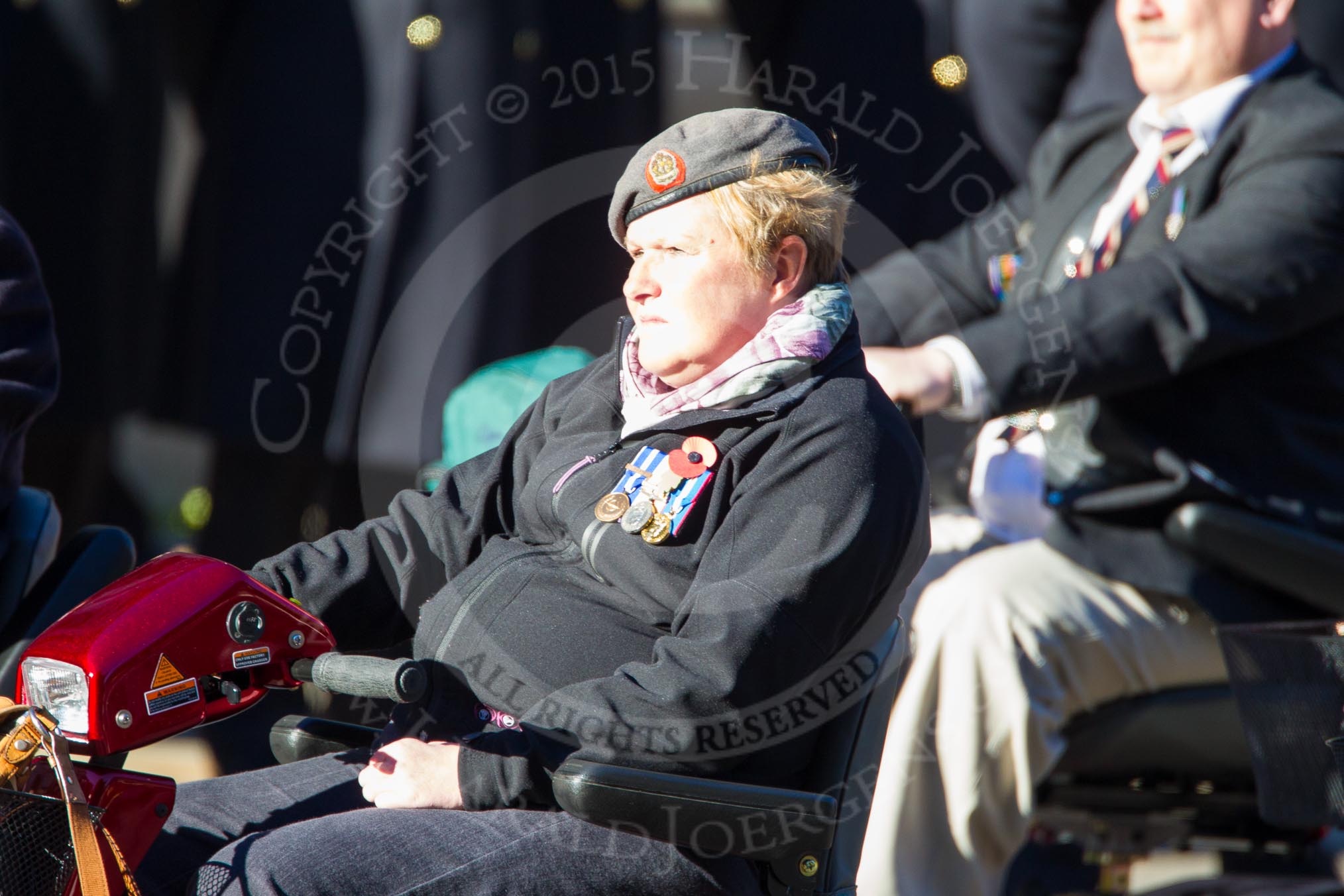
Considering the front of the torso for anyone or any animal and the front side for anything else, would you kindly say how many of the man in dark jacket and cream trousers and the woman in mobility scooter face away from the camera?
0

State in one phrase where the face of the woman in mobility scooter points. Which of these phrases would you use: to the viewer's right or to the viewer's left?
to the viewer's left

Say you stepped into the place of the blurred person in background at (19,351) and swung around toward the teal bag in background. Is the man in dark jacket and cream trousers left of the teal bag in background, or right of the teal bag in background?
right

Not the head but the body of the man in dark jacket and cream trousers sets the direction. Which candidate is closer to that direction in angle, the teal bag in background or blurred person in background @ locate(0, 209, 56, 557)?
the blurred person in background

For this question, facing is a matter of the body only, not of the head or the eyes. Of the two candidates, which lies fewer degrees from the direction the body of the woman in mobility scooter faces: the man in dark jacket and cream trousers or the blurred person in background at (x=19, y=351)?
the blurred person in background

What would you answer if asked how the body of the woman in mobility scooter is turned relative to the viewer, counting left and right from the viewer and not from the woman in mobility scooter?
facing the viewer and to the left of the viewer

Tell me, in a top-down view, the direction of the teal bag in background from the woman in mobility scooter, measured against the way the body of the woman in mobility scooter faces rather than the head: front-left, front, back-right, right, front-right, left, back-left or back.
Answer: back-right

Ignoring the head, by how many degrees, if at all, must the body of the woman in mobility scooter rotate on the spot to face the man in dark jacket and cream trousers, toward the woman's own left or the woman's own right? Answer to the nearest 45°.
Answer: approximately 180°

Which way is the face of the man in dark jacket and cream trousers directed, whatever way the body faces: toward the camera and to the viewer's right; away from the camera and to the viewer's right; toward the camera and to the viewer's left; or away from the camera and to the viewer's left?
toward the camera and to the viewer's left
